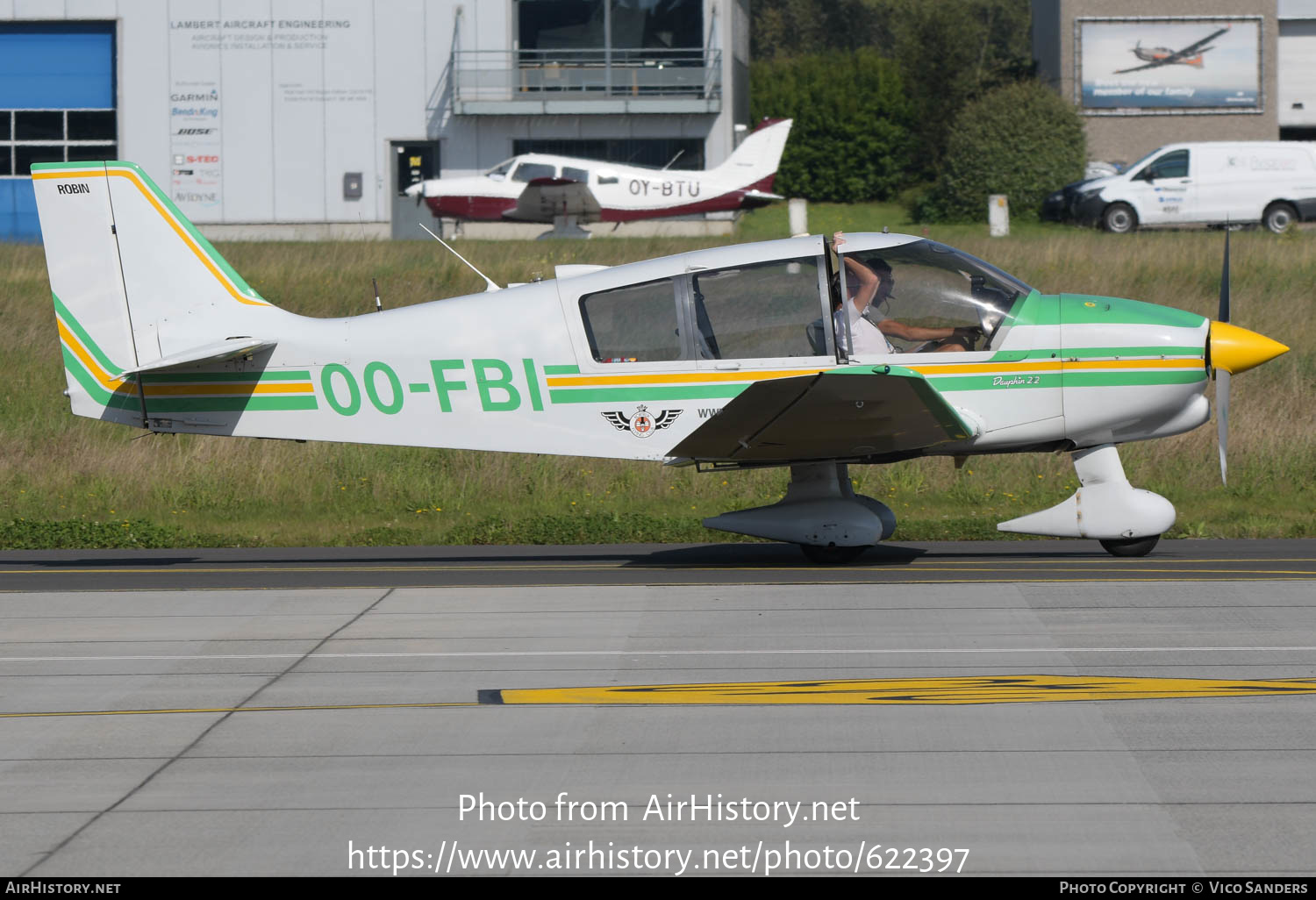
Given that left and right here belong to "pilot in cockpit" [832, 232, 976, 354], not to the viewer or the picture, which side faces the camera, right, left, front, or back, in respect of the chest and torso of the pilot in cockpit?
right

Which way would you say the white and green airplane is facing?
to the viewer's right

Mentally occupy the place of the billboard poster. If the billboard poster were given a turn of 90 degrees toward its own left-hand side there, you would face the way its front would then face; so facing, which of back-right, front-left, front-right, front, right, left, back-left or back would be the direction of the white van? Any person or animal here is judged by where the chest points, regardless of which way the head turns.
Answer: right

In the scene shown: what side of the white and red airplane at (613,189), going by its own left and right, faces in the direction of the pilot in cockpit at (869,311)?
left

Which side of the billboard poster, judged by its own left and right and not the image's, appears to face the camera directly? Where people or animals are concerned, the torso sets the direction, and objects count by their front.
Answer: front

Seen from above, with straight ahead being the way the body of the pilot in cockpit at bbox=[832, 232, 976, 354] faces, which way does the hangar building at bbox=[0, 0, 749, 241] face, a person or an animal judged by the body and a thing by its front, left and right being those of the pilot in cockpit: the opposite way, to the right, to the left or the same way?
to the right

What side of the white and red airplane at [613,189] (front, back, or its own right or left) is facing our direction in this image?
left

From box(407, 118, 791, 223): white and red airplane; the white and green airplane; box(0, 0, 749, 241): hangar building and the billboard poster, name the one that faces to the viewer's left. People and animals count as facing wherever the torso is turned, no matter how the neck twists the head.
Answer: the white and red airplane

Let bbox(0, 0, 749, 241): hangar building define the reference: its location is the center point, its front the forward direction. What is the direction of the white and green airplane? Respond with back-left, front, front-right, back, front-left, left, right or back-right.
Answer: front

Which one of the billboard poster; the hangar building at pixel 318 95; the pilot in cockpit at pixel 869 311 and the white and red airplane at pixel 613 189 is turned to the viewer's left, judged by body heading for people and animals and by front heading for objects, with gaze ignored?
the white and red airplane

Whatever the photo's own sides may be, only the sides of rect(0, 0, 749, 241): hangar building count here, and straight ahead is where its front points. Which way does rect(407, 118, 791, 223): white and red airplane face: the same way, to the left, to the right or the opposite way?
to the right

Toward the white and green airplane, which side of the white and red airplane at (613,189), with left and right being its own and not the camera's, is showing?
left

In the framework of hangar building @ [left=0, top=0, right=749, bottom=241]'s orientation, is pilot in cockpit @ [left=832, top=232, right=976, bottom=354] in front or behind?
in front

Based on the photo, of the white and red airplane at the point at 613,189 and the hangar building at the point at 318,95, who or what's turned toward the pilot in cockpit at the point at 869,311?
the hangar building

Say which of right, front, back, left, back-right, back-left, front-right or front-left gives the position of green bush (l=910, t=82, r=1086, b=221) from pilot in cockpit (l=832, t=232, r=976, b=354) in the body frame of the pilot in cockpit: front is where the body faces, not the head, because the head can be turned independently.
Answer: left

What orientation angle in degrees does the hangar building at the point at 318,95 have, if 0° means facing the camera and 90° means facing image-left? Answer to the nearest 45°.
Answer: approximately 0°

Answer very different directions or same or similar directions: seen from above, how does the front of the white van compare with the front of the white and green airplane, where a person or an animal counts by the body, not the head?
very different directions
